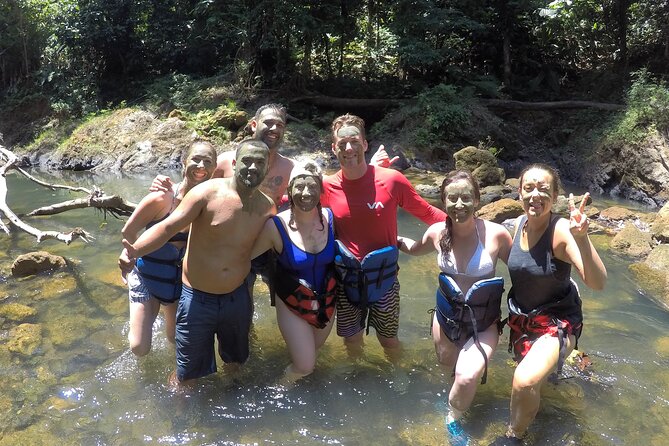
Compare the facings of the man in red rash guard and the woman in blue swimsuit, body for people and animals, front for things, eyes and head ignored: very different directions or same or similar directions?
same or similar directions

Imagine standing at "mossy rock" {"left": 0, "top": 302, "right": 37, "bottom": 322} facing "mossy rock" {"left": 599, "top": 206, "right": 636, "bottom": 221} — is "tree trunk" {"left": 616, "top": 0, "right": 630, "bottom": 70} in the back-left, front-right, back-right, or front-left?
front-left

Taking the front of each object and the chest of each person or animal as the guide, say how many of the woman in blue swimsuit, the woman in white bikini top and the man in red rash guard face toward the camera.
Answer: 3

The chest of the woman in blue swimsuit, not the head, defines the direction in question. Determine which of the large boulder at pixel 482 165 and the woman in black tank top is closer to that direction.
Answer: the woman in black tank top

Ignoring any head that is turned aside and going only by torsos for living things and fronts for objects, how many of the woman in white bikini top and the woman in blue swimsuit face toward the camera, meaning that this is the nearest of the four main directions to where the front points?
2

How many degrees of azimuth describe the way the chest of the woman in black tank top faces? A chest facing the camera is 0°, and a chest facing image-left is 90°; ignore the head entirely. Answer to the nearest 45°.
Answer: approximately 45°

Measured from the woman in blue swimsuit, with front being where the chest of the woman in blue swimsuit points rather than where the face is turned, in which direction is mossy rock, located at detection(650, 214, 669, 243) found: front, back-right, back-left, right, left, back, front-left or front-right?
back-left

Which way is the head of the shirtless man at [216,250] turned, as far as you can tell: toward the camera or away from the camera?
toward the camera

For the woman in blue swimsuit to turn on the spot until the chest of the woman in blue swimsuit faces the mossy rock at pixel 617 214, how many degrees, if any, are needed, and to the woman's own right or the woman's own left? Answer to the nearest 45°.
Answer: approximately 135° to the woman's own left

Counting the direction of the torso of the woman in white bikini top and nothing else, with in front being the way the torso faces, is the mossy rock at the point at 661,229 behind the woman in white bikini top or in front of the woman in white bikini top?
behind

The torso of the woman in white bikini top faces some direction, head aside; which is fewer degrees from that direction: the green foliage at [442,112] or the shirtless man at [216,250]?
the shirtless man

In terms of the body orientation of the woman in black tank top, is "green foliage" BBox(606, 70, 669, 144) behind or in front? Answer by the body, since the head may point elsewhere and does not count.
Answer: behind

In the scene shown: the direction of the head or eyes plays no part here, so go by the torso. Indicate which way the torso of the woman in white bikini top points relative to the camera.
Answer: toward the camera

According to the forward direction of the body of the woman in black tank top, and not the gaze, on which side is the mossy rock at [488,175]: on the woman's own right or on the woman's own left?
on the woman's own right

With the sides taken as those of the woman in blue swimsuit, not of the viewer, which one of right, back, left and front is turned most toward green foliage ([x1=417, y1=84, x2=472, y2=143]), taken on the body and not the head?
back

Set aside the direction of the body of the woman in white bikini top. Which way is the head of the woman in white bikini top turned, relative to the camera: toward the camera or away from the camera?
toward the camera
